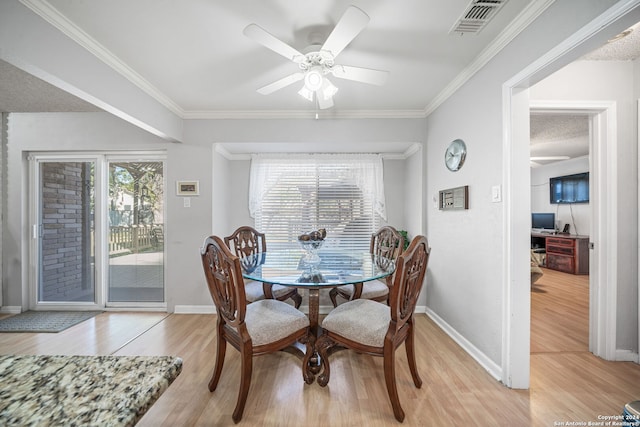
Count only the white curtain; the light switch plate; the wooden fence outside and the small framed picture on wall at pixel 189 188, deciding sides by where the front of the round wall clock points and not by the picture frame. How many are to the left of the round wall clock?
1

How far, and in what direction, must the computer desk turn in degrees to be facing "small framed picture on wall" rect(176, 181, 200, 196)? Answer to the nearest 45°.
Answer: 0° — it already faces it

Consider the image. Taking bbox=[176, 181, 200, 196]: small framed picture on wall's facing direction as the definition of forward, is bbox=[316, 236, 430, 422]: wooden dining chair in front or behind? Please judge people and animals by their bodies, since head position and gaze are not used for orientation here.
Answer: in front

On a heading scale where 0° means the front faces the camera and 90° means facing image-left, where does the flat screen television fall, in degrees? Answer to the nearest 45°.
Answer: approximately 45°

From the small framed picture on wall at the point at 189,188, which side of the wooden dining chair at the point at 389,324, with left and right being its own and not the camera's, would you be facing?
front

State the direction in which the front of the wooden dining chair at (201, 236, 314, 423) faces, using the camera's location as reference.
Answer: facing away from the viewer and to the right of the viewer

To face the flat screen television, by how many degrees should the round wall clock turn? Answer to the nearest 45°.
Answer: approximately 180°

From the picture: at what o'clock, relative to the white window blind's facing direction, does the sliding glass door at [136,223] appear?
The sliding glass door is roughly at 3 o'clock from the white window blind.

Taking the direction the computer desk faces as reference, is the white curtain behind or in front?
in front

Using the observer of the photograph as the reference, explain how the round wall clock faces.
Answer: facing the viewer and to the left of the viewer

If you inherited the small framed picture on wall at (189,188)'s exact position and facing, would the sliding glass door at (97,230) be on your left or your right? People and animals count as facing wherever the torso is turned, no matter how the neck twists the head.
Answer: on your right

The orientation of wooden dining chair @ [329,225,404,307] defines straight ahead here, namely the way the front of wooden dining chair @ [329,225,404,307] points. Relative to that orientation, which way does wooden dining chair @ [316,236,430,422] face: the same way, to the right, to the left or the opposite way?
to the right

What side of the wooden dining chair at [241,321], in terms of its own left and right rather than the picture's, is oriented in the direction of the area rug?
left

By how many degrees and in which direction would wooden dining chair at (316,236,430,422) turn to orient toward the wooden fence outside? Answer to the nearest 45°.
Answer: approximately 45° to its left

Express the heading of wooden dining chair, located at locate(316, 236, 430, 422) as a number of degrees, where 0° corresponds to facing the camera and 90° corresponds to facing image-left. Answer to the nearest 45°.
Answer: approximately 135°

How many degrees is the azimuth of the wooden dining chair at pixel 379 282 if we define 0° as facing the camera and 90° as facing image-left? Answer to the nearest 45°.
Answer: approximately 45°
